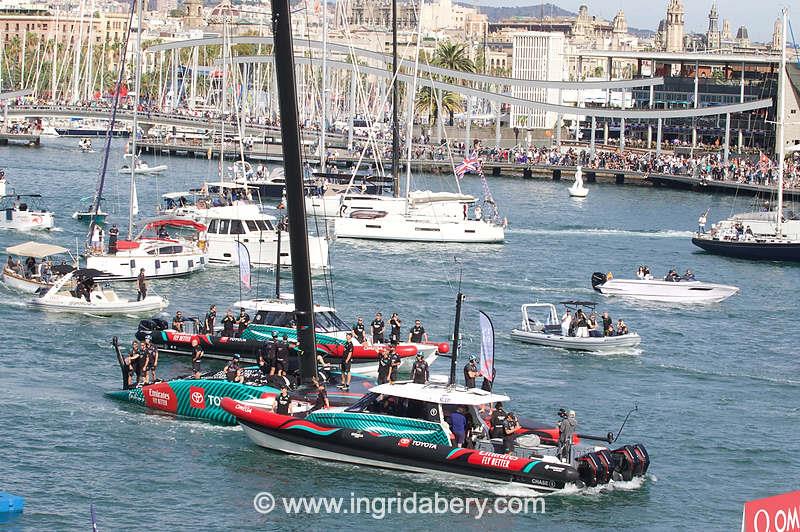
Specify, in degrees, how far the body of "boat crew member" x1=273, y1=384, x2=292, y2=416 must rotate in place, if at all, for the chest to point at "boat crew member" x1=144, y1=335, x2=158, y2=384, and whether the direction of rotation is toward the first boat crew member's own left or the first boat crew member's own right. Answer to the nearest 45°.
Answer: approximately 135° to the first boat crew member's own right

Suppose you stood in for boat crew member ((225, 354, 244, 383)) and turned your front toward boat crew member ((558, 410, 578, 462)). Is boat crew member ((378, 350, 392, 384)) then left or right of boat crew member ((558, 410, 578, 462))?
left

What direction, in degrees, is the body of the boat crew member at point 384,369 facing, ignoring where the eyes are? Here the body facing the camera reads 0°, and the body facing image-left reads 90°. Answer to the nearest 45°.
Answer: approximately 0°

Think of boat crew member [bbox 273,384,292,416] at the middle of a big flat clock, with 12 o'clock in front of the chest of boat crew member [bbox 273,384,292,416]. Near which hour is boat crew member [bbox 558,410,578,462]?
boat crew member [bbox 558,410,578,462] is roughly at 10 o'clock from boat crew member [bbox 273,384,292,416].

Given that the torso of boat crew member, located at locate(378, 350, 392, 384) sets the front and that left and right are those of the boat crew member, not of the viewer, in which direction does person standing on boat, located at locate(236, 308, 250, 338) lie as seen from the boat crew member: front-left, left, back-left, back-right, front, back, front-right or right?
back-right

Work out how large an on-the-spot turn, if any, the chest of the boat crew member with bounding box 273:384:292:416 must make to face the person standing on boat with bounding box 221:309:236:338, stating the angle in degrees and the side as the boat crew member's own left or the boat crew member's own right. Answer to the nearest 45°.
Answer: approximately 180°

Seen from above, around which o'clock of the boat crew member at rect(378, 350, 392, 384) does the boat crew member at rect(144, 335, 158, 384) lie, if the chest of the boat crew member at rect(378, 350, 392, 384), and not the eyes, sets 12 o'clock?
the boat crew member at rect(144, 335, 158, 384) is roughly at 3 o'clock from the boat crew member at rect(378, 350, 392, 384).

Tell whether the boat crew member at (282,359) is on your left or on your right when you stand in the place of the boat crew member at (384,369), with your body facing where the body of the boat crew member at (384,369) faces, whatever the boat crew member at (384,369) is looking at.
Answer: on your right

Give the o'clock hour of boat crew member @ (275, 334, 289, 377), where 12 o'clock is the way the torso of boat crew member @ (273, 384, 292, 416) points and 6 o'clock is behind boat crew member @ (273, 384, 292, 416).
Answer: boat crew member @ (275, 334, 289, 377) is roughly at 6 o'clock from boat crew member @ (273, 384, 292, 416).

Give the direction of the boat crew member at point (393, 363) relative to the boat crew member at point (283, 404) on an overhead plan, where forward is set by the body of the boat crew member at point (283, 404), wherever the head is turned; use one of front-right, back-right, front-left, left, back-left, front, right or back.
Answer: back-left

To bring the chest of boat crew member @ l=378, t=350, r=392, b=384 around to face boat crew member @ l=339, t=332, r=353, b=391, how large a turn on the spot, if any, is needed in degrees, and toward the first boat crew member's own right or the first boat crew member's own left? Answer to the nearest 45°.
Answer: approximately 135° to the first boat crew member's own right

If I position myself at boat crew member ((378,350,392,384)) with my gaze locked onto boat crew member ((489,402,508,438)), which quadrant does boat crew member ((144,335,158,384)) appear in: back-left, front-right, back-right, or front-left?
back-right

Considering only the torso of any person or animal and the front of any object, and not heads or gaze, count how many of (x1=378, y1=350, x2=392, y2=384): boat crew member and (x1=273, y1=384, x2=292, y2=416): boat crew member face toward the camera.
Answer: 2

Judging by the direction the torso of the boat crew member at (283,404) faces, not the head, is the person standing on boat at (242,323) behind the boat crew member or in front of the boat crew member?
behind
